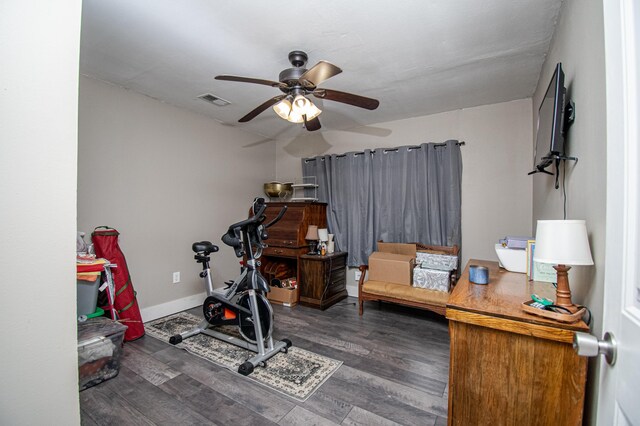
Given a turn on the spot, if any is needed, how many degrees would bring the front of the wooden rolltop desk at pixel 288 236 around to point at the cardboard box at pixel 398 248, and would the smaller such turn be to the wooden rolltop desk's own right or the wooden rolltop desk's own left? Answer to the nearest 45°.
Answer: approximately 135° to the wooden rolltop desk's own left

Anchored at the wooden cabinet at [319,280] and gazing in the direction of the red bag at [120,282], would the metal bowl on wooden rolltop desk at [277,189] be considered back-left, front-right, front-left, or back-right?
front-right

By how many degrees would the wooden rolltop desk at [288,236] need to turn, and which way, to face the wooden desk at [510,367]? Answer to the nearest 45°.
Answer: approximately 45° to its left

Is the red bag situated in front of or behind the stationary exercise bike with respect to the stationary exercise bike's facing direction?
behind

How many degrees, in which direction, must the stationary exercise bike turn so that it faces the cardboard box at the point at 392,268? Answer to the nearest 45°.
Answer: approximately 45° to its left

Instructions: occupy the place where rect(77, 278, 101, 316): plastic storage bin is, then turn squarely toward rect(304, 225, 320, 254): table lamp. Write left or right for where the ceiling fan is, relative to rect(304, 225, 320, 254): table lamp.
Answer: right

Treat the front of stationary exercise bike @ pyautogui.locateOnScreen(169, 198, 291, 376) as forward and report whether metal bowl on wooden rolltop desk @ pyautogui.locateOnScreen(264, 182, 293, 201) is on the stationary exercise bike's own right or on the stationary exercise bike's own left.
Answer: on the stationary exercise bike's own left

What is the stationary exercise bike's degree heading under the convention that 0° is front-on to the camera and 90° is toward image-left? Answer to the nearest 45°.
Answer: approximately 315°

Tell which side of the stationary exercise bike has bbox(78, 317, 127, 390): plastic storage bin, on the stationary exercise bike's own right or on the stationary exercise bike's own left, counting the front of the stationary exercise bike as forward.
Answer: on the stationary exercise bike's own right

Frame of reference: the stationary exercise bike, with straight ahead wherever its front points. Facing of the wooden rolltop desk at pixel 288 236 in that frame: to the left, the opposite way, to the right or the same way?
to the right

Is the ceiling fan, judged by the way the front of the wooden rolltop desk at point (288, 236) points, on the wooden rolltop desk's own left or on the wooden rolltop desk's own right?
on the wooden rolltop desk's own left

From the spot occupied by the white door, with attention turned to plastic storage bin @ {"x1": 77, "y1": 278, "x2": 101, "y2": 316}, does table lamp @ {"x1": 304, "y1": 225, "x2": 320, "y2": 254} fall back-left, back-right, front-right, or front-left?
front-right

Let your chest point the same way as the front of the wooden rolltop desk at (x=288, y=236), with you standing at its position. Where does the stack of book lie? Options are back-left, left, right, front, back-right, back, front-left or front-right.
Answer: left

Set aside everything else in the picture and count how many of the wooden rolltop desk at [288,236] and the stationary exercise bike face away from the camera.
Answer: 0
